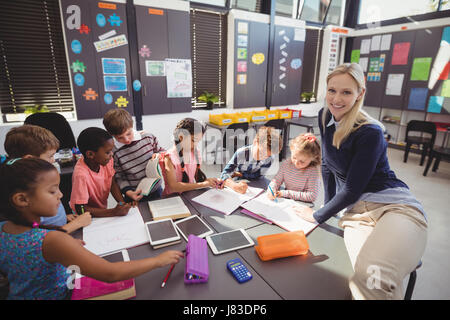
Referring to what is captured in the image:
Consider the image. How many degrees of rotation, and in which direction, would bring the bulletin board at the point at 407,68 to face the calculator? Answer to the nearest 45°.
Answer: approximately 45° to its left

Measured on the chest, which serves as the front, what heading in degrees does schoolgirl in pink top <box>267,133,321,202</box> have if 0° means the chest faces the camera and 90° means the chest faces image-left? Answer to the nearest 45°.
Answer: approximately 45°

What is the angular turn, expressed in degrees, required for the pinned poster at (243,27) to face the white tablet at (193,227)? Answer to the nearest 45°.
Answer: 0° — it already faces it

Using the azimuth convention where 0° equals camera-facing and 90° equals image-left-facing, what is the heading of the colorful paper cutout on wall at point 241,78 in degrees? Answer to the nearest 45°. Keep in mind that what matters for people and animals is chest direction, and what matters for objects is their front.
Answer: approximately 0°

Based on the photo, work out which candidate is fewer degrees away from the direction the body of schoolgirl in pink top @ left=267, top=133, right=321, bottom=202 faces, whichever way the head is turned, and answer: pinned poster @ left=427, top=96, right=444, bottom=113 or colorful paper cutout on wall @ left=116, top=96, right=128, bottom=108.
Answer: the colorful paper cutout on wall

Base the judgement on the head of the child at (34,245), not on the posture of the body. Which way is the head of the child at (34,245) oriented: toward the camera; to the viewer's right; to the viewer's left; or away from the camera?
to the viewer's right

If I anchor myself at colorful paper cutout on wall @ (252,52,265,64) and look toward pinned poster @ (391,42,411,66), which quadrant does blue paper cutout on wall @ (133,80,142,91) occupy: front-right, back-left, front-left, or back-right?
back-right

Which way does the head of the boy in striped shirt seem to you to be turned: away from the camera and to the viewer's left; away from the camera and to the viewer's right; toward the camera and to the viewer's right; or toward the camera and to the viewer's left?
toward the camera and to the viewer's right
